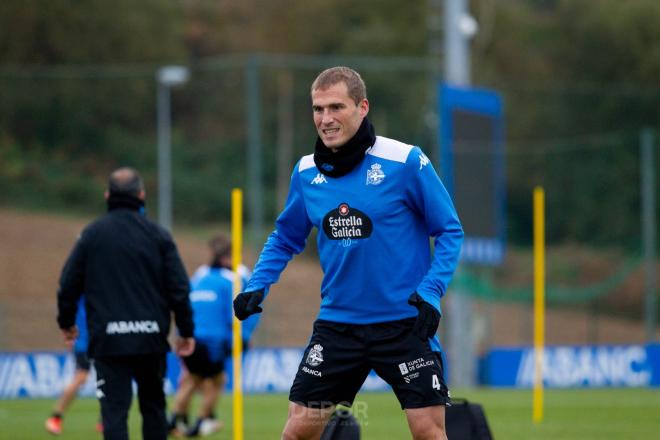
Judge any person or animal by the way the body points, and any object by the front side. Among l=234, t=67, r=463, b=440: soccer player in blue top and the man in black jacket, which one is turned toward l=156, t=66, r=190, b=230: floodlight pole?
the man in black jacket

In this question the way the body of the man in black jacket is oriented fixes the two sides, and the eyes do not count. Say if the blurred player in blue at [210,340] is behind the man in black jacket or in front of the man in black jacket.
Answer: in front

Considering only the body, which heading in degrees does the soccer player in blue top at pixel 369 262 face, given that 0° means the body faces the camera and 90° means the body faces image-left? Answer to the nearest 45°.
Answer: approximately 45°

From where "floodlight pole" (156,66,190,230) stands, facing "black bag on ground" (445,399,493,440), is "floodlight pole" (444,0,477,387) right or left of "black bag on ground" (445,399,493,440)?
left

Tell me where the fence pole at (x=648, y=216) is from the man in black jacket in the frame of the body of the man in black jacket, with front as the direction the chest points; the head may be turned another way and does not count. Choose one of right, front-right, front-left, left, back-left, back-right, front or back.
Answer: front-right

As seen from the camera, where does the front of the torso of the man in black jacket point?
away from the camera

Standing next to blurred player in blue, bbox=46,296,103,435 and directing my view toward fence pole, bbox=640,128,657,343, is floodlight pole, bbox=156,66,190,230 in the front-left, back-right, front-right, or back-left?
front-left

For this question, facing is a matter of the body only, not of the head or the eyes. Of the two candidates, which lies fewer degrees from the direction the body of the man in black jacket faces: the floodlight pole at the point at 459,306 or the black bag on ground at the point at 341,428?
the floodlight pole

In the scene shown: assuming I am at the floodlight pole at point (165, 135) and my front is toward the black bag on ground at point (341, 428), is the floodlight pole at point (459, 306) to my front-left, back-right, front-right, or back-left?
front-left

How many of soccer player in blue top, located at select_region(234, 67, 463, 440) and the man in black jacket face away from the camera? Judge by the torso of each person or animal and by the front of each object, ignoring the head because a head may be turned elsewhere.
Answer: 1

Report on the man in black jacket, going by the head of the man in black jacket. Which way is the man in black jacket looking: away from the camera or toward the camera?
away from the camera

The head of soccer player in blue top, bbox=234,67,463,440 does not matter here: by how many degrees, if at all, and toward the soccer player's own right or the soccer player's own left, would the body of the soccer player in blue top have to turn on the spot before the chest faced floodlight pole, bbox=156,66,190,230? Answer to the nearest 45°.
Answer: approximately 135° to the soccer player's own right
